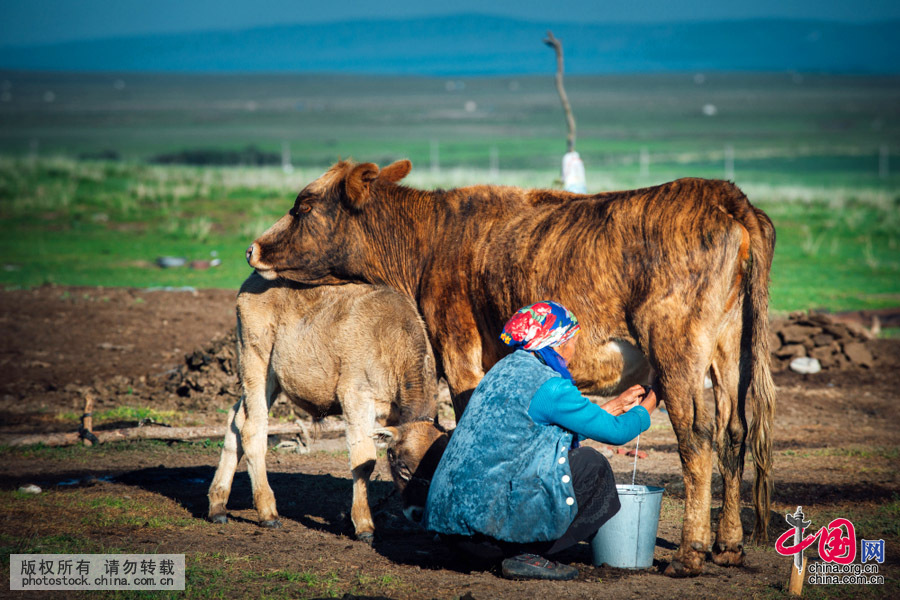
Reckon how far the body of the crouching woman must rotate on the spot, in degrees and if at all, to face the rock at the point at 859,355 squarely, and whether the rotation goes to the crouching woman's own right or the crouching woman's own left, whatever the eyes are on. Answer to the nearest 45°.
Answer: approximately 45° to the crouching woman's own left

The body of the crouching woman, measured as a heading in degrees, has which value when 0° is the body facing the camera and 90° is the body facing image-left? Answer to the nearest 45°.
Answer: approximately 270°

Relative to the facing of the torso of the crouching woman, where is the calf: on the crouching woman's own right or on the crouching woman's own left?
on the crouching woman's own left

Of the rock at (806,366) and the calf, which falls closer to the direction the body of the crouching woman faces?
the rock

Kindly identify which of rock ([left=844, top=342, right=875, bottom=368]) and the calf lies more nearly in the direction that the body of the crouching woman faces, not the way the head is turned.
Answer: the rock

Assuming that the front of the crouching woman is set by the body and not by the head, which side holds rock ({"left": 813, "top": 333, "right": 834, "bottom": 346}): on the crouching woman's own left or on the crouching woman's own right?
on the crouching woman's own left

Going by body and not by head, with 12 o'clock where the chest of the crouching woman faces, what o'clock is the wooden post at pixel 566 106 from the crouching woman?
The wooden post is roughly at 9 o'clock from the crouching woman.

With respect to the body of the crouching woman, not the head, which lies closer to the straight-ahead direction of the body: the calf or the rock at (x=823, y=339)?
the rock

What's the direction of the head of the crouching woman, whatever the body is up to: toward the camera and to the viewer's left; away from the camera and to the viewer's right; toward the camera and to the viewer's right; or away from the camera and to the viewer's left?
away from the camera and to the viewer's right

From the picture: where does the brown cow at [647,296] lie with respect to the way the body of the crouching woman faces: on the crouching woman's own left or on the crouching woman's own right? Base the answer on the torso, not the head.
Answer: on the crouching woman's own left
